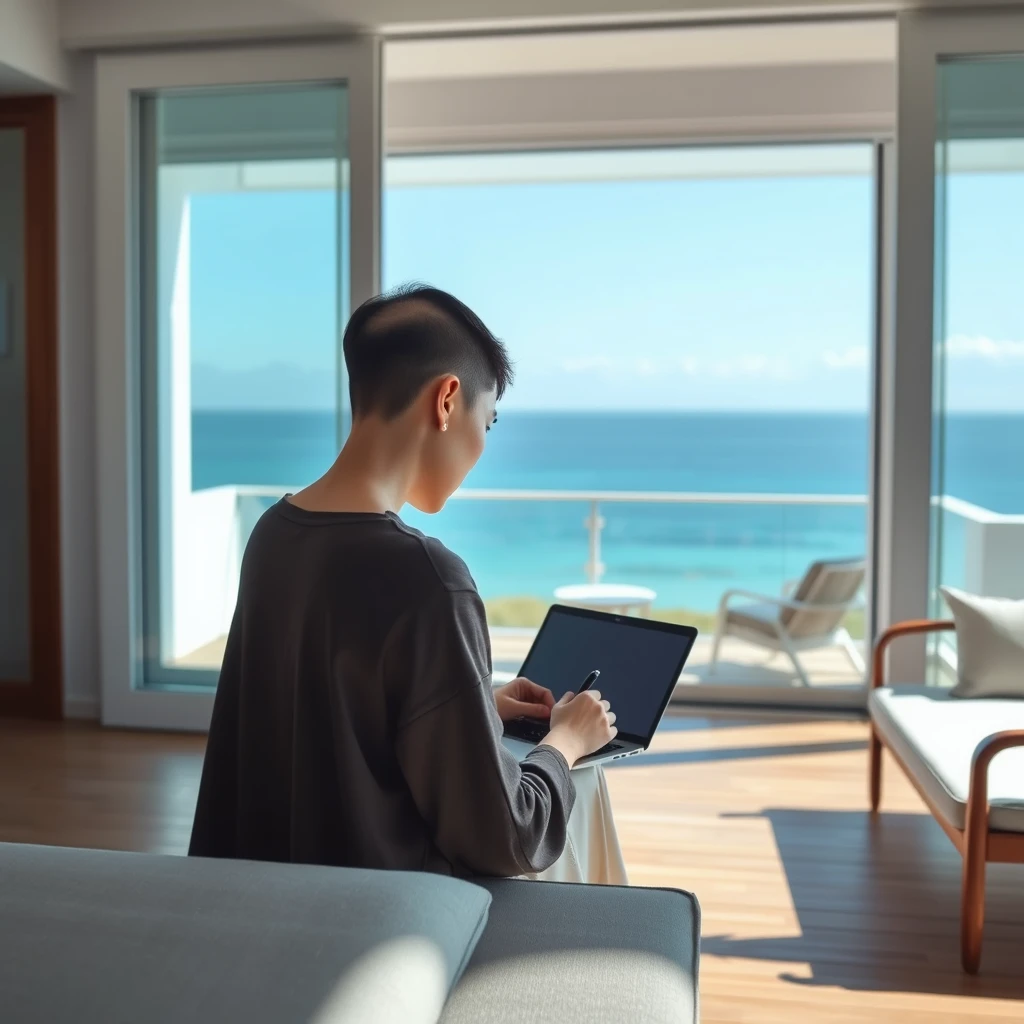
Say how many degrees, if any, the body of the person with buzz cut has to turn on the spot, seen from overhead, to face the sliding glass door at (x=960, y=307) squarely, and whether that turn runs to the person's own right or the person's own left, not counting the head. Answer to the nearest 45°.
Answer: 0° — they already face it

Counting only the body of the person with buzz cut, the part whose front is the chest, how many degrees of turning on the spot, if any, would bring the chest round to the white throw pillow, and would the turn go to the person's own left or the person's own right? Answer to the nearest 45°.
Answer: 0° — they already face it

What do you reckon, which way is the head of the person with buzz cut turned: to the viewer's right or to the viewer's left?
to the viewer's right

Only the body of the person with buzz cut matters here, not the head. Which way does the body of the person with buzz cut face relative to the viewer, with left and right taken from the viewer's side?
facing away from the viewer and to the right of the viewer

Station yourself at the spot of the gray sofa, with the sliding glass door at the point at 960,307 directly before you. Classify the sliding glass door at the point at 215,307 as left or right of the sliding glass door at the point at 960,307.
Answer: left
